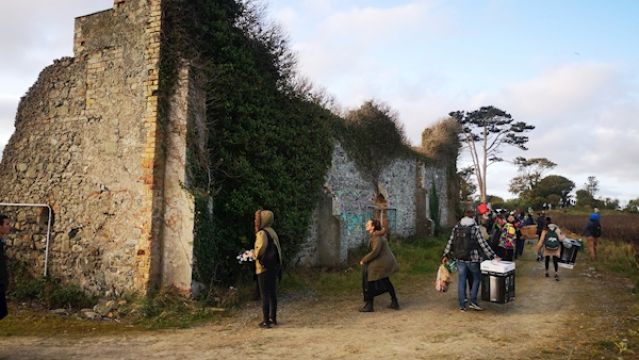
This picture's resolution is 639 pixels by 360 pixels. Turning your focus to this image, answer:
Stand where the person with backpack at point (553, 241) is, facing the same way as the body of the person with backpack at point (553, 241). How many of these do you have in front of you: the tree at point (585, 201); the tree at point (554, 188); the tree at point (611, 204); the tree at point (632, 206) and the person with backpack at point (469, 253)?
4

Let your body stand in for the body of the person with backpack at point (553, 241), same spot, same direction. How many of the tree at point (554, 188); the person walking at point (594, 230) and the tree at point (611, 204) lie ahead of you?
3

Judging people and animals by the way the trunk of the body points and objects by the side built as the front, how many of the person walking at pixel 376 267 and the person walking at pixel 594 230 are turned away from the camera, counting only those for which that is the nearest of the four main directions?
1

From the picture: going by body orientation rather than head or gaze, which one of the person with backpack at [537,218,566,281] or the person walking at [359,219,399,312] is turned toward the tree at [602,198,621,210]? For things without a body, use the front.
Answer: the person with backpack

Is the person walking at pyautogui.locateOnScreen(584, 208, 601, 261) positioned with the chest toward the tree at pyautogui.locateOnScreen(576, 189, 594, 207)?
yes

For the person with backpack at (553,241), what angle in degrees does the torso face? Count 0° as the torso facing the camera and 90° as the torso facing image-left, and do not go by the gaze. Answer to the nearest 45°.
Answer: approximately 180°

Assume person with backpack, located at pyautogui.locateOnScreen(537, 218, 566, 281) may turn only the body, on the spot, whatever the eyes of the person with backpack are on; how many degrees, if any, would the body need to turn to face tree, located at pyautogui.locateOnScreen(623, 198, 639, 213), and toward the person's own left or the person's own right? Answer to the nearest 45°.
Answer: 0° — they already face it

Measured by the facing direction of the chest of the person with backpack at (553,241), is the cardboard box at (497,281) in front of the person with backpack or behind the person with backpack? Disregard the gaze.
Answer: behind

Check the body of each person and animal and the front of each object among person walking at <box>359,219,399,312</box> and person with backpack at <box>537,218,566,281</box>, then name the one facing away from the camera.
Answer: the person with backpack

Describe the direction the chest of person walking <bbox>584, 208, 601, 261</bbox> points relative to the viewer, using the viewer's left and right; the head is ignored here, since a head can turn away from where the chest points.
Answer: facing away from the viewer
